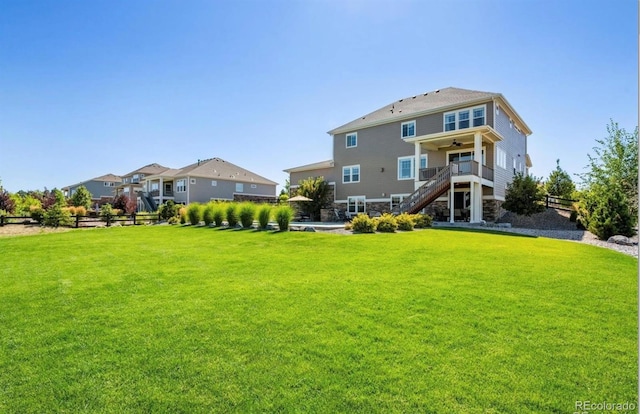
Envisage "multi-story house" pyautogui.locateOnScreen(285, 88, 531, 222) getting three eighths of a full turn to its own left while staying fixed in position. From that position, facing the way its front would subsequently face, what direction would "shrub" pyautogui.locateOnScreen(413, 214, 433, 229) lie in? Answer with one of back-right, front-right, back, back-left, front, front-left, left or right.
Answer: left

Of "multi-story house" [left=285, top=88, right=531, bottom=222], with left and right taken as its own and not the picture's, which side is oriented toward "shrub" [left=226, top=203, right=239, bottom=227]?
back

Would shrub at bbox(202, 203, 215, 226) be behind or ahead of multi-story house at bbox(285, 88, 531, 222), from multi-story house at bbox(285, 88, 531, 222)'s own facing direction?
behind

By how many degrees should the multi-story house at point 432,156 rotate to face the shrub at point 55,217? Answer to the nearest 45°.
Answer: approximately 135° to its left

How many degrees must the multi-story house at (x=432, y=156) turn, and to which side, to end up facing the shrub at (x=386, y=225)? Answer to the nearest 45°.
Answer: approximately 135° to its right

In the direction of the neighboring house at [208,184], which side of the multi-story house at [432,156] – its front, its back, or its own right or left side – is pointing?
left

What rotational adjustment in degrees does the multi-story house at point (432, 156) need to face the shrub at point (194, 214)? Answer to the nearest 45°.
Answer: approximately 135° to its left

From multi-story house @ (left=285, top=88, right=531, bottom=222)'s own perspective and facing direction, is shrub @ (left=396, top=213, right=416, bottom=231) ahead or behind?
behind

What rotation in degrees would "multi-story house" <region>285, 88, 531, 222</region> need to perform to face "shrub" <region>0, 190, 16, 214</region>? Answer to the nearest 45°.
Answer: approximately 135° to its left

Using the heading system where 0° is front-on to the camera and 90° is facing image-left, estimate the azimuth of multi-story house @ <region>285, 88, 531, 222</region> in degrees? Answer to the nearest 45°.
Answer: approximately 225°

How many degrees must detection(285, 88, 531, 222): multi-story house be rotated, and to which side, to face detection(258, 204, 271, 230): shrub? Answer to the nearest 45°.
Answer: approximately 180°
